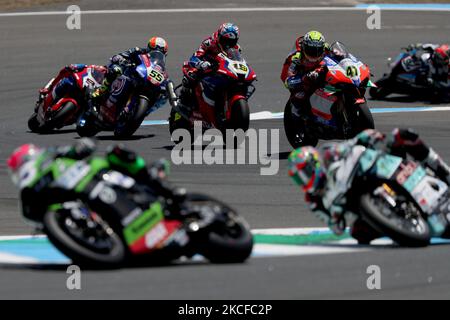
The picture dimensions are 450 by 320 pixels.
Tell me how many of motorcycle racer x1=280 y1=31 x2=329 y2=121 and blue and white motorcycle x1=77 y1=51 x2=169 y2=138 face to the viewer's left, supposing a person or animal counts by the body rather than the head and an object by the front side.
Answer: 0

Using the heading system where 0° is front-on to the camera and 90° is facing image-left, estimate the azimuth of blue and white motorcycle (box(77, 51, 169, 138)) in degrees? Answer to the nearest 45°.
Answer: approximately 315°

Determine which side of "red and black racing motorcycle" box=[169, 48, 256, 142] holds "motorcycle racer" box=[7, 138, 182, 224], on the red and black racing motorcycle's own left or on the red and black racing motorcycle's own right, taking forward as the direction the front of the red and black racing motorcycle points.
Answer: on the red and black racing motorcycle's own right

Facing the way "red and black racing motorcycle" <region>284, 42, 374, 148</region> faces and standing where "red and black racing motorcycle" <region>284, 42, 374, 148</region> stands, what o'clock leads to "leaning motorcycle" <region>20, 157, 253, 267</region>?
The leaning motorcycle is roughly at 2 o'clock from the red and black racing motorcycle.

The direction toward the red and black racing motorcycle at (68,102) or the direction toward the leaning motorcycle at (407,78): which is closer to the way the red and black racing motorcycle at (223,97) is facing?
the leaning motorcycle

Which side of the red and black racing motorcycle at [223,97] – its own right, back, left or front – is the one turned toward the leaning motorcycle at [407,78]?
left

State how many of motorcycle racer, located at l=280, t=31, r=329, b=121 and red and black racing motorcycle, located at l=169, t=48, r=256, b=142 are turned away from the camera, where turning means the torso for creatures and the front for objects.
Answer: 0
